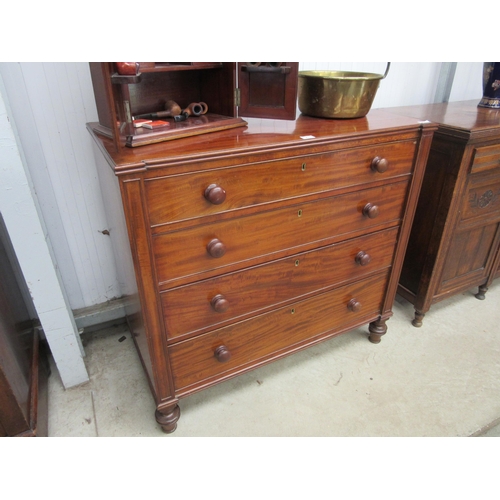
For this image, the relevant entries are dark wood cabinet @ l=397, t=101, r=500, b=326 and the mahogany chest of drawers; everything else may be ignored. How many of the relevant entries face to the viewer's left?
0

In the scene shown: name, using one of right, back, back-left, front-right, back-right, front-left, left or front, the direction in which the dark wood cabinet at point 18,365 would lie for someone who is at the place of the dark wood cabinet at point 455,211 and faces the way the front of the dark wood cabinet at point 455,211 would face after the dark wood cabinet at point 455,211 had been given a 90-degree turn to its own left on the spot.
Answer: back

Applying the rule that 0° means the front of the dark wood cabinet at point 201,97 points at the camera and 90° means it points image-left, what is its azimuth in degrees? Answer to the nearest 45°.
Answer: approximately 315°

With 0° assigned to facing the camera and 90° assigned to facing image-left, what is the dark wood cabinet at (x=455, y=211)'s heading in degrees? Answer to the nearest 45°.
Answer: approximately 315°

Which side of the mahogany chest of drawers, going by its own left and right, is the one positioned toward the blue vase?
left

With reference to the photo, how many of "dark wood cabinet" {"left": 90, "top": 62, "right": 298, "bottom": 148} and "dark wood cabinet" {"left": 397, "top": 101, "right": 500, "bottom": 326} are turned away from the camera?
0

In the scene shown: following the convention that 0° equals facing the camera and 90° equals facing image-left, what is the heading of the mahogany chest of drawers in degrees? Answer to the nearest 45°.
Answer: approximately 315°

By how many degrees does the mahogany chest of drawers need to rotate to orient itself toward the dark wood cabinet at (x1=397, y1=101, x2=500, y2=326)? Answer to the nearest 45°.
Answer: approximately 90° to its left
